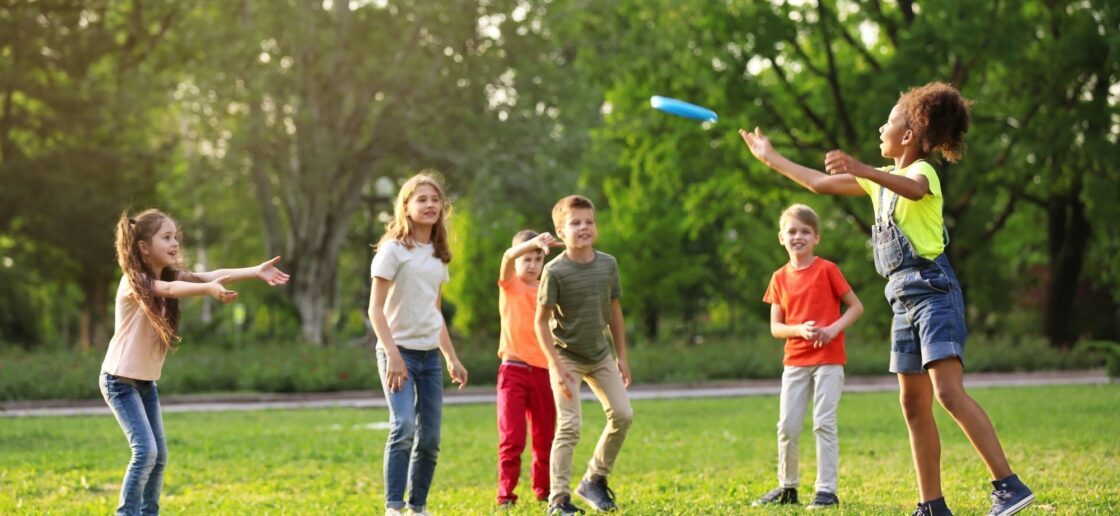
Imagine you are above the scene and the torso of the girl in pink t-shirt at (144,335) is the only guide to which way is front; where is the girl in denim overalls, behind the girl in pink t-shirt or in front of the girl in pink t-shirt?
in front

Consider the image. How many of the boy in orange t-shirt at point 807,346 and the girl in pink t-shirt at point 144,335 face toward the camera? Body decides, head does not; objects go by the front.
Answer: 1

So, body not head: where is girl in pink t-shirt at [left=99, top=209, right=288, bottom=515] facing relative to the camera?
to the viewer's right

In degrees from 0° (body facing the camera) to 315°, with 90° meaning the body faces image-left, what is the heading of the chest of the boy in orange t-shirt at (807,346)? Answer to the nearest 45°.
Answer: approximately 0°

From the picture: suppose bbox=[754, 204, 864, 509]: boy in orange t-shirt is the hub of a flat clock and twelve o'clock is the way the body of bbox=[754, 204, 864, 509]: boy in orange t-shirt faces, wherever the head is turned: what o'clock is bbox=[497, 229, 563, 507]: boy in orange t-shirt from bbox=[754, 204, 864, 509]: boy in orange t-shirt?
bbox=[497, 229, 563, 507]: boy in orange t-shirt is roughly at 3 o'clock from bbox=[754, 204, 864, 509]: boy in orange t-shirt.

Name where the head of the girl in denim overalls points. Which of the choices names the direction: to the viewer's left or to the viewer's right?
to the viewer's left

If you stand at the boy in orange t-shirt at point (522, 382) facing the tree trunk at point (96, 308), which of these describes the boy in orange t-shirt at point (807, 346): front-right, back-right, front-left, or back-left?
back-right

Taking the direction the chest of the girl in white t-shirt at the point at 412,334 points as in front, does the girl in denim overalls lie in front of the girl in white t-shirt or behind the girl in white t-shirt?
in front

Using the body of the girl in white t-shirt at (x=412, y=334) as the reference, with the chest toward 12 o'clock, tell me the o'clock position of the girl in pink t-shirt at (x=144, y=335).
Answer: the girl in pink t-shirt at (x=144, y=335) is roughly at 4 o'clock from the girl in white t-shirt at (x=412, y=334).

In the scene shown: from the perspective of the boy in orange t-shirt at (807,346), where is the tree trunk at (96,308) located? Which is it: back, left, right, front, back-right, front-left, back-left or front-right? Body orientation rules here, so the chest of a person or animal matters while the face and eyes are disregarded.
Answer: back-right

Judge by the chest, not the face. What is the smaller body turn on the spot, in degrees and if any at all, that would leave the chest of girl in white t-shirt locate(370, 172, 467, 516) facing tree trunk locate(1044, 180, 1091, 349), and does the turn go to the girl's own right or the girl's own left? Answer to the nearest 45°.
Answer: approximately 90° to the girl's own left

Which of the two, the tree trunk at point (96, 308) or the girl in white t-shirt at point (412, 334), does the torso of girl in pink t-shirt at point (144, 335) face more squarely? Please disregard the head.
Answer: the girl in white t-shirt
